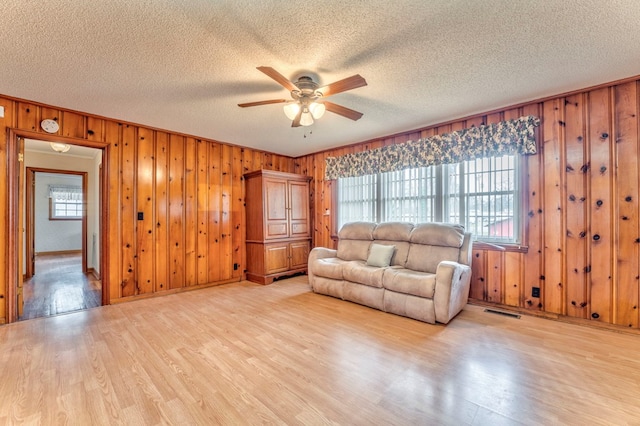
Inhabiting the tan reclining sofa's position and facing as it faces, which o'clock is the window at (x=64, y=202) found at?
The window is roughly at 2 o'clock from the tan reclining sofa.

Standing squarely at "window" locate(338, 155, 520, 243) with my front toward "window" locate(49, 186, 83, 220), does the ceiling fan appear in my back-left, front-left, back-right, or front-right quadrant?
front-left

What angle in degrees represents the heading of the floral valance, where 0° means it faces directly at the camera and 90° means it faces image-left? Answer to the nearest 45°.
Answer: approximately 45°

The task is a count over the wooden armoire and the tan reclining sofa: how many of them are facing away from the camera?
0

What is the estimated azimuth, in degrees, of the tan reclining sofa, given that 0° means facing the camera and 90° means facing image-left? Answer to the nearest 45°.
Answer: approximately 45°

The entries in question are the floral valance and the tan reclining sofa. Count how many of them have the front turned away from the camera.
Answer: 0

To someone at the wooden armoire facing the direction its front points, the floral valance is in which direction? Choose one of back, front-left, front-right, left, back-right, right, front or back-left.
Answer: front

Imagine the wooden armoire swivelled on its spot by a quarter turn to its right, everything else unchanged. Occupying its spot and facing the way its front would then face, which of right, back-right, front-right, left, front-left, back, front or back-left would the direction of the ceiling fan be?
front-left

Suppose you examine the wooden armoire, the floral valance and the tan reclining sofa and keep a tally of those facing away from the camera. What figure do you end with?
0

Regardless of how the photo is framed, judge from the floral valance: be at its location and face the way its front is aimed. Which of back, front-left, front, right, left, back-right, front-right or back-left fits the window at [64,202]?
front-right

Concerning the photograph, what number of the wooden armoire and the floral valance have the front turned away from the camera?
0

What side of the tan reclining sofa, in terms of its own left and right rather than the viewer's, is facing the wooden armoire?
right

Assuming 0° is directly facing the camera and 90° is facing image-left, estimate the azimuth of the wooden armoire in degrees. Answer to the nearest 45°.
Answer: approximately 315°

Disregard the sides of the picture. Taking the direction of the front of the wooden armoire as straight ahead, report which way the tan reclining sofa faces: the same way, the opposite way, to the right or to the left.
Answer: to the right

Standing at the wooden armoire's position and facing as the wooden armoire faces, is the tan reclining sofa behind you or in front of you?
in front

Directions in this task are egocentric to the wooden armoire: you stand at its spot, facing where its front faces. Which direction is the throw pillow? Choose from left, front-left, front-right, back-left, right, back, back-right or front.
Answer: front

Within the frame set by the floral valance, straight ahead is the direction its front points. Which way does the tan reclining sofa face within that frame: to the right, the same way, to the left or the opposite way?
the same way
